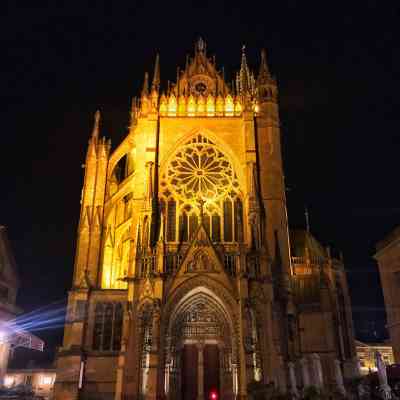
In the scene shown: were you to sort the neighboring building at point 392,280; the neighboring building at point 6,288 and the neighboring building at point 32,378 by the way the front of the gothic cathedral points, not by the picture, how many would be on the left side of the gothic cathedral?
1

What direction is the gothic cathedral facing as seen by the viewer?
toward the camera

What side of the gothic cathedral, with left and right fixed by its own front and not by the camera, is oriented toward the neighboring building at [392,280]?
left

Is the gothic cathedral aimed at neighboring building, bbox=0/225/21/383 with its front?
no
